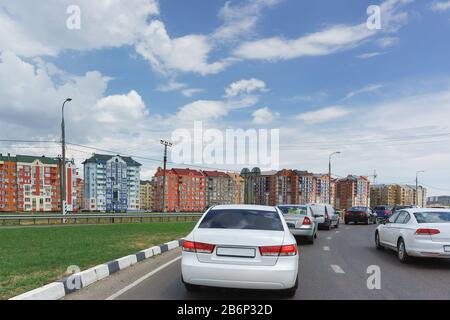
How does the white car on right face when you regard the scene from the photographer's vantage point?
facing away from the viewer and to the left of the viewer

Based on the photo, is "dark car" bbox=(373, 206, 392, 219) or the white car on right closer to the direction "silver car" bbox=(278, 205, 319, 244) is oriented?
the dark car

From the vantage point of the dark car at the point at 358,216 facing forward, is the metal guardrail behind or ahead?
behind

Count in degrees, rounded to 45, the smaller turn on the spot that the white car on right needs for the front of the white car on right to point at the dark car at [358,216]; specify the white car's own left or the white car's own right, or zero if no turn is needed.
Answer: approximately 45° to the white car's own right

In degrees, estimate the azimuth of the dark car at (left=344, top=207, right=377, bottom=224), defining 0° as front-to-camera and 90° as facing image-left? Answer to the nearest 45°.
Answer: approximately 225°

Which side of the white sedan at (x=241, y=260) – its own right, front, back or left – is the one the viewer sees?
back

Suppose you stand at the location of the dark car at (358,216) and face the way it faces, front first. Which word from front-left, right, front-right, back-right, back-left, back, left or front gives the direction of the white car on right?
back-right

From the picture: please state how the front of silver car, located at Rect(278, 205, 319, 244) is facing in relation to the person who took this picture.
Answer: facing away from the viewer

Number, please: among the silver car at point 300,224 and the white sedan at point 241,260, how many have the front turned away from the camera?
2

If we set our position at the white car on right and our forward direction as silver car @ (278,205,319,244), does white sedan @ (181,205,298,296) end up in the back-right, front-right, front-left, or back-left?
back-left
